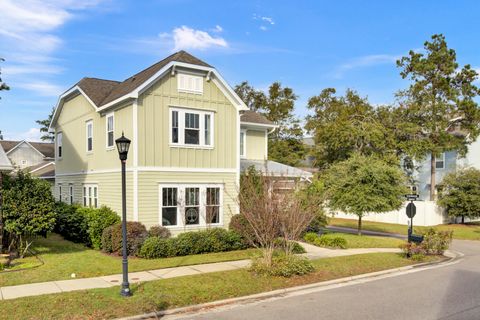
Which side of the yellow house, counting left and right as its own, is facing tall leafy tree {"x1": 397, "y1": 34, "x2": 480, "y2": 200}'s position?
left

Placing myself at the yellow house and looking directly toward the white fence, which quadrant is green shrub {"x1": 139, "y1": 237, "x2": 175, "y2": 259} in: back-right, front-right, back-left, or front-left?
back-right

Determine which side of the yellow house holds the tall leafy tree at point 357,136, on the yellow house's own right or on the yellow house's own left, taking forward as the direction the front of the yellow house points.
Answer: on the yellow house's own left

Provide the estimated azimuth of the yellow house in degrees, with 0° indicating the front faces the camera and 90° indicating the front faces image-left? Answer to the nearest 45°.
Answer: approximately 315°

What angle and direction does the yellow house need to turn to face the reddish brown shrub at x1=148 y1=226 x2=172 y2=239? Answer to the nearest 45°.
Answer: approximately 45° to its right

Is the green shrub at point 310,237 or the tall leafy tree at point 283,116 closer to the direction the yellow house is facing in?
the green shrub
